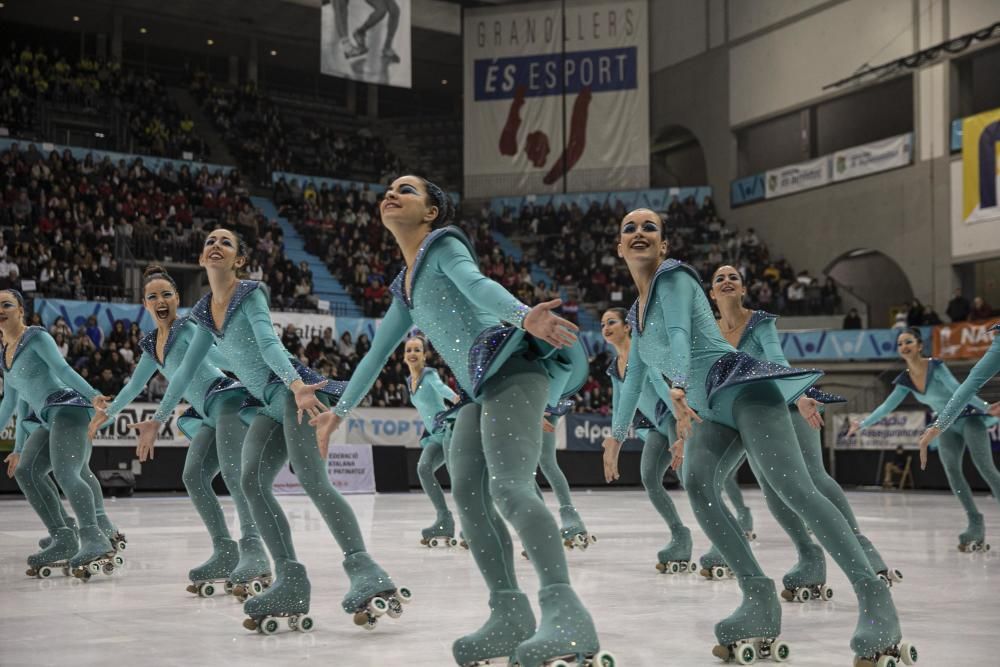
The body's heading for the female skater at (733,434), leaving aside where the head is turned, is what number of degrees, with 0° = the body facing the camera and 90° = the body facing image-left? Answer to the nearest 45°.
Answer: approximately 45°

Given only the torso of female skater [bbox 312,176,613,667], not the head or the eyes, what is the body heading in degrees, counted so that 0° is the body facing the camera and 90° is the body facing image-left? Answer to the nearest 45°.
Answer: approximately 45°

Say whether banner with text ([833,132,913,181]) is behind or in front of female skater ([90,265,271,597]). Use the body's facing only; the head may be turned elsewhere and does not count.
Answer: behind

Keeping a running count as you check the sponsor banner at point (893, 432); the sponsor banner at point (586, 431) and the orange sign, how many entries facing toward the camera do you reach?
3

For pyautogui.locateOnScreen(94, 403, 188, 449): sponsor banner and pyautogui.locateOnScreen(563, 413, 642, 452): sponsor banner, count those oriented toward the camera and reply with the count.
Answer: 2

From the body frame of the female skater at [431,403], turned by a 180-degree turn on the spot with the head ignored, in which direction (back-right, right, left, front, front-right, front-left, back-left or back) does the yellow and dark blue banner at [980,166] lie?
front

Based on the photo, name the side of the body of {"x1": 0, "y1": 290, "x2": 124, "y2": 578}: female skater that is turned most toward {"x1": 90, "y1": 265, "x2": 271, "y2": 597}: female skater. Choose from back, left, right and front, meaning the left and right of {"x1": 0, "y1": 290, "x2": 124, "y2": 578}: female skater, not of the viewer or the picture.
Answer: left

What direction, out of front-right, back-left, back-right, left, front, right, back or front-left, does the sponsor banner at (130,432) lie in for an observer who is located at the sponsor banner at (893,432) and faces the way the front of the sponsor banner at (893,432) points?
front-right

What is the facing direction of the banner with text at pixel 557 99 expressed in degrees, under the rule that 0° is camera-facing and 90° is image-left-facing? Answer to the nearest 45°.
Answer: approximately 0°
